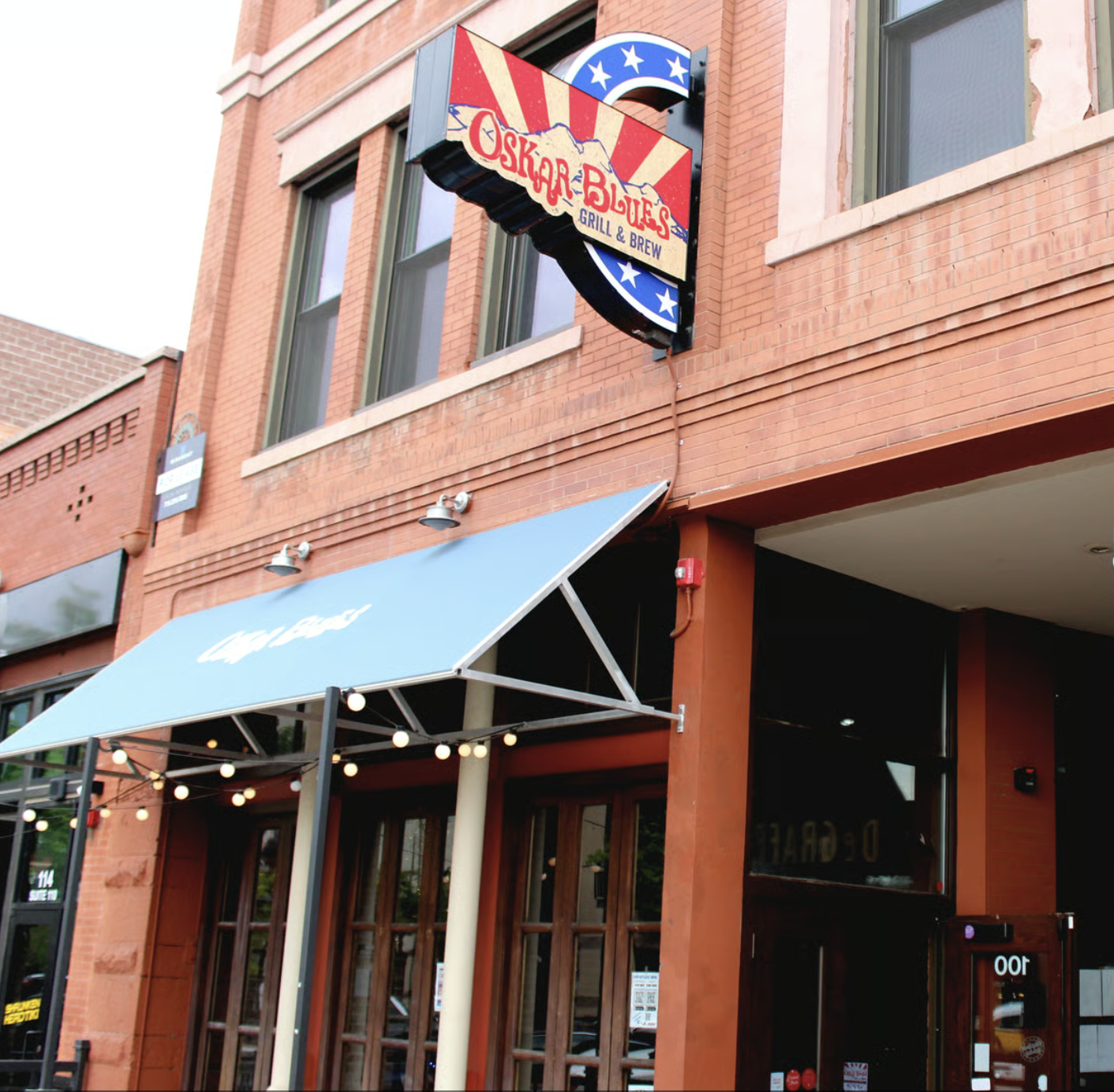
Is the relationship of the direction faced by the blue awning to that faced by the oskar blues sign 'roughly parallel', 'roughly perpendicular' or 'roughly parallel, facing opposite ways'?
roughly perpendicular

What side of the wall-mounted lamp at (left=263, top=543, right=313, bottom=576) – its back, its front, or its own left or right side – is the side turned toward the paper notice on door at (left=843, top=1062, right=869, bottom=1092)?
left

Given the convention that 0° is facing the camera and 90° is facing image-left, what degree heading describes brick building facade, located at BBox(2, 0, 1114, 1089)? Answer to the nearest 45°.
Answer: approximately 45°

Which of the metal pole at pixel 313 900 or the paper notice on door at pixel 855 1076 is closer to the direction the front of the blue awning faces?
the metal pole

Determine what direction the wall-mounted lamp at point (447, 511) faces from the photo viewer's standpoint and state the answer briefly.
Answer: facing the viewer and to the left of the viewer

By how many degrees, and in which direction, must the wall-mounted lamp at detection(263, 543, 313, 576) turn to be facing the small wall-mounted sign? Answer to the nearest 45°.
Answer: approximately 90° to its right

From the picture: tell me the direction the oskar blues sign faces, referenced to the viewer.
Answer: facing the viewer and to the right of the viewer

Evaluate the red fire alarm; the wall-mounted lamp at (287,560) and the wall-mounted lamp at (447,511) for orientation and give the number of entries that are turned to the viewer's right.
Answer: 0

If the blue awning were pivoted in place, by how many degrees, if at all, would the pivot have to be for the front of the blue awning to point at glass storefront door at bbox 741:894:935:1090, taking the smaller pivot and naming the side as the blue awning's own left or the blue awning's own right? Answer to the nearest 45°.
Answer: approximately 135° to the blue awning's own left

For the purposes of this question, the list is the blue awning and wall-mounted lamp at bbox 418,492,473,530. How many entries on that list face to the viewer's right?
0
